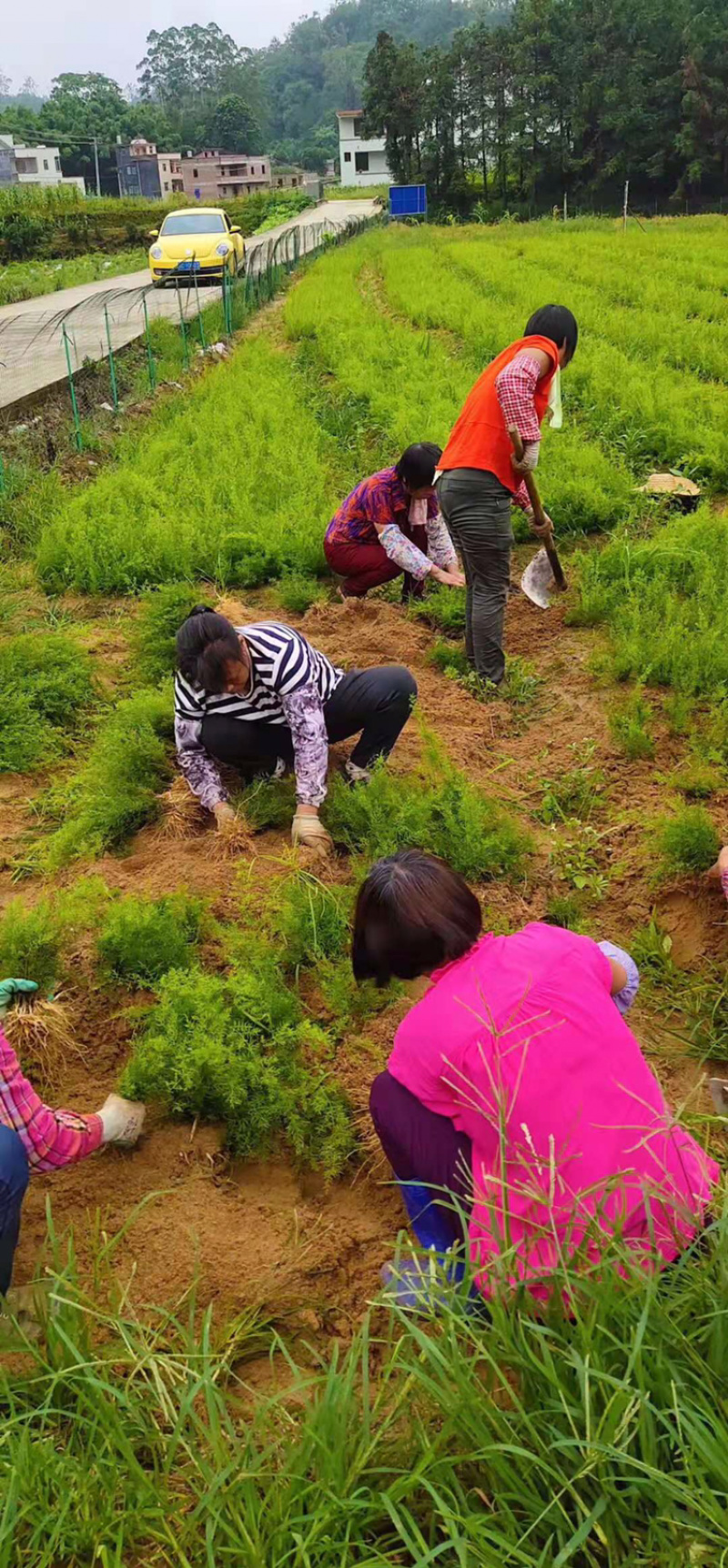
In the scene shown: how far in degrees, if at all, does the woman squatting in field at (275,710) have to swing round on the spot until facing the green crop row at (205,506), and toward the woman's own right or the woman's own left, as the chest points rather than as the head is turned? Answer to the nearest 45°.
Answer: approximately 135° to the woman's own right

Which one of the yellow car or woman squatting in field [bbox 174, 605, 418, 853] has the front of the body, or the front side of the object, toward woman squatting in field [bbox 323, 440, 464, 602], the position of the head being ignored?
the yellow car

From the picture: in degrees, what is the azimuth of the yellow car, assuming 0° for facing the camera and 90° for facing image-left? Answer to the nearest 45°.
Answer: approximately 0°

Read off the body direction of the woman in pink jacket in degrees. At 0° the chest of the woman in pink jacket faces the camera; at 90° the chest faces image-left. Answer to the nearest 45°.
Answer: approximately 135°

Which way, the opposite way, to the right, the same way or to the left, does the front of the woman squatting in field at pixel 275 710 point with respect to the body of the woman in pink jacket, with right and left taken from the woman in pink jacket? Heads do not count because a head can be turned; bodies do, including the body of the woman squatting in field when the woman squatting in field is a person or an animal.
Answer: to the left

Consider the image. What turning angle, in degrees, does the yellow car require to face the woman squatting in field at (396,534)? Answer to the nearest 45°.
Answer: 0° — it already faces them

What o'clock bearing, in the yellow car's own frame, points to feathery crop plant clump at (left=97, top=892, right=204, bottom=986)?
The feathery crop plant clump is roughly at 12 o'clock from the yellow car.

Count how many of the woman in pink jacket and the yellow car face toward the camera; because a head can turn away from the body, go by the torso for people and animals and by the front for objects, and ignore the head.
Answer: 1

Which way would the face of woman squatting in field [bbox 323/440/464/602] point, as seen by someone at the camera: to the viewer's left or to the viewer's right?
to the viewer's right

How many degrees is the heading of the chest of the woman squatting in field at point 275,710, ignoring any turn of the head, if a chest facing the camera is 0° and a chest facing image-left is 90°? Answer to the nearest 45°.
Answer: approximately 45°
